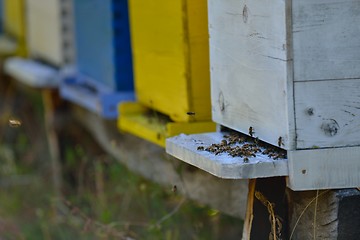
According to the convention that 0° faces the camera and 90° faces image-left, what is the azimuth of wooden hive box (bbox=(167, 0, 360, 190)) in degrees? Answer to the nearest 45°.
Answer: approximately 45°

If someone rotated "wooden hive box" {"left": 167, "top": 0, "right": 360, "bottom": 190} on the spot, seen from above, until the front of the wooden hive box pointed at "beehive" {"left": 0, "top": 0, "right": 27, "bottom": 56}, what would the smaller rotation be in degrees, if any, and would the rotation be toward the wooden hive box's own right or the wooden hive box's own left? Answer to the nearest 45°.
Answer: approximately 90° to the wooden hive box's own right

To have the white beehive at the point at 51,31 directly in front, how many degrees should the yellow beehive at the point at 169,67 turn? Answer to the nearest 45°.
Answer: approximately 135° to its right

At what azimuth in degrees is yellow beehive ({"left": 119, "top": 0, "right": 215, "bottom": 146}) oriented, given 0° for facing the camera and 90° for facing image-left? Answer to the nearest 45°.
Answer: approximately 45°

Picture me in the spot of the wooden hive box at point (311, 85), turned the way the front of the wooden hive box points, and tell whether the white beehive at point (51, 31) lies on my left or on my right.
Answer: on my right

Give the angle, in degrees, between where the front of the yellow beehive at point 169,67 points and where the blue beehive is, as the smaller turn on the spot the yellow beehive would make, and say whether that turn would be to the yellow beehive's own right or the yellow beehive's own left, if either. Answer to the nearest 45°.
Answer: approximately 135° to the yellow beehive's own right

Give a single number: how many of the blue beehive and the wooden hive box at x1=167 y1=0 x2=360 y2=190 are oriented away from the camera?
0
